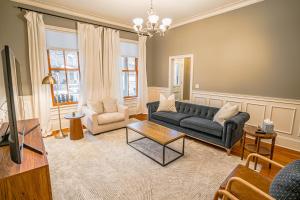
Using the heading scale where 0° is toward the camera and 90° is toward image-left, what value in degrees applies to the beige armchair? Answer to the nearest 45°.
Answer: approximately 315°

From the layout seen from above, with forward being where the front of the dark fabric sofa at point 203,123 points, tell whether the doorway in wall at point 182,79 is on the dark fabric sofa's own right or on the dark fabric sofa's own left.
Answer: on the dark fabric sofa's own right

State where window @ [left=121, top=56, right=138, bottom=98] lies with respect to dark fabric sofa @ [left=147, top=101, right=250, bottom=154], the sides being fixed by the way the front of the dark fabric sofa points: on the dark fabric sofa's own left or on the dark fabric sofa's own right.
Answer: on the dark fabric sofa's own right

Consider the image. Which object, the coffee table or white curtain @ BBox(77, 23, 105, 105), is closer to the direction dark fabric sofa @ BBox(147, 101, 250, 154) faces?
the coffee table

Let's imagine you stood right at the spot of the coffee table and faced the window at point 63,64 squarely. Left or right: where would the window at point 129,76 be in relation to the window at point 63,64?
right

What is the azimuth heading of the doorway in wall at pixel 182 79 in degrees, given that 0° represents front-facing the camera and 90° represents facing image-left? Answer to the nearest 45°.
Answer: approximately 45°

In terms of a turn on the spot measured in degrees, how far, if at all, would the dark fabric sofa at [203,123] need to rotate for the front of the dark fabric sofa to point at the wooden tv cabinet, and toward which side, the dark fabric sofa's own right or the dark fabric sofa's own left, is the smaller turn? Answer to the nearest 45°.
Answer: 0° — it already faces it
